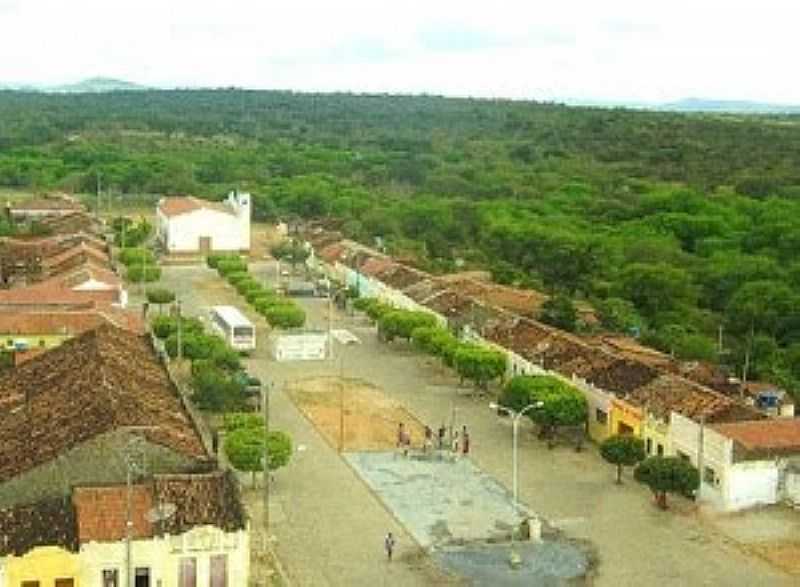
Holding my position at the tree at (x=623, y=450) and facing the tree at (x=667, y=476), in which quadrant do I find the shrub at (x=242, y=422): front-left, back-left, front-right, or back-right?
back-right

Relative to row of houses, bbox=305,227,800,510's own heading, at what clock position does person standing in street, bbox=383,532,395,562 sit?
The person standing in street is roughly at 10 o'clock from the row of houses.

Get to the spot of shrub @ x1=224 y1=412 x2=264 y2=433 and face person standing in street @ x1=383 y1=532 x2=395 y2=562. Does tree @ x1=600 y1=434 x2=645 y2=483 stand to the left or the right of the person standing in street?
left

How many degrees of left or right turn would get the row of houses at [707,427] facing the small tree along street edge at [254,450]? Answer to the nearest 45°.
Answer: approximately 45° to its right

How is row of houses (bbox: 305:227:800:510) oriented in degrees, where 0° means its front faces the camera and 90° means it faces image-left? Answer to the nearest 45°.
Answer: approximately 45°
